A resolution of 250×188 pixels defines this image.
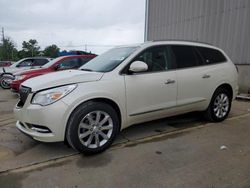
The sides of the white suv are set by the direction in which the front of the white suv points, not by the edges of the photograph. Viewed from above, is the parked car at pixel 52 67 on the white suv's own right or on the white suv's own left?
on the white suv's own right

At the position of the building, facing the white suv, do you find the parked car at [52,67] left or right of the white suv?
right

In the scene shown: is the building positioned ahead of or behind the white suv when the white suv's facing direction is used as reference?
behind

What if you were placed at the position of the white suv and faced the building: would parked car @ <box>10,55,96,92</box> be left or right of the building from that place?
left

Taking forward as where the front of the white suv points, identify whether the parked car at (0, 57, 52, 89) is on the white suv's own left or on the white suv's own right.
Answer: on the white suv's own right

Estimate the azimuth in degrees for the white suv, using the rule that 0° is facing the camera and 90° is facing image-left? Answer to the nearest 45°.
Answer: approximately 45°
